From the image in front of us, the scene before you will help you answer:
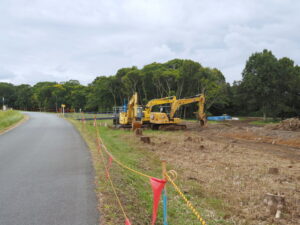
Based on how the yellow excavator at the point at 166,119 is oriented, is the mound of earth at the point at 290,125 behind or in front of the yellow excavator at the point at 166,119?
in front

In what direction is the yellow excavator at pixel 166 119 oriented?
to the viewer's right
